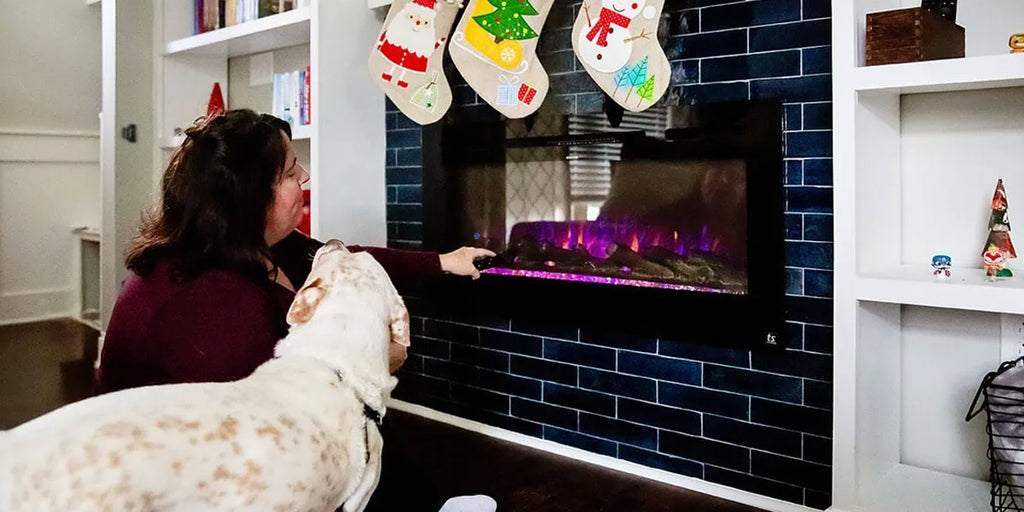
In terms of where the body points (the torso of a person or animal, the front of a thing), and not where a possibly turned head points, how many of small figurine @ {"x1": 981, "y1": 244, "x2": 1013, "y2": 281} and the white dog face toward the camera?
1

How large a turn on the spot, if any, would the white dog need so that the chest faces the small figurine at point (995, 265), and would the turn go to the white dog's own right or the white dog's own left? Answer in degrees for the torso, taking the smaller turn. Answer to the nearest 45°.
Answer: approximately 45° to the white dog's own right

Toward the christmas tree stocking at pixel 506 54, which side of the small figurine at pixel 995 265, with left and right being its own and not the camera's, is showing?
right

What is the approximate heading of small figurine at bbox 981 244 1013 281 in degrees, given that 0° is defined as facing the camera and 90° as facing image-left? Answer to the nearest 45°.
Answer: approximately 0°

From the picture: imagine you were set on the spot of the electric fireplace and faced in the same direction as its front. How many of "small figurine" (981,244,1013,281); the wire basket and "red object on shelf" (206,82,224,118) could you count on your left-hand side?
2

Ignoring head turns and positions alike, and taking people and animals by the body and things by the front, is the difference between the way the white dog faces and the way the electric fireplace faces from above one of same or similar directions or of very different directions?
very different directions

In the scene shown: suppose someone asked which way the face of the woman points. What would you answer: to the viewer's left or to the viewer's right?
to the viewer's right

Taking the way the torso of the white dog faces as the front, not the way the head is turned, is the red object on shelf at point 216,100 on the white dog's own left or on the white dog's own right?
on the white dog's own left

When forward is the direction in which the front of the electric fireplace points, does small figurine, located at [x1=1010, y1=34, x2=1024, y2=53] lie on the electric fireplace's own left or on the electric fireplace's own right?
on the electric fireplace's own left

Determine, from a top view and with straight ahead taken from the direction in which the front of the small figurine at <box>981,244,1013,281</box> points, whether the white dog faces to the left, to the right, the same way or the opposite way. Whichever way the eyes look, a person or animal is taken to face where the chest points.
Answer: the opposite way

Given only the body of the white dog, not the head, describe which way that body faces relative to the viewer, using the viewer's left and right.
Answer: facing away from the viewer and to the right of the viewer
